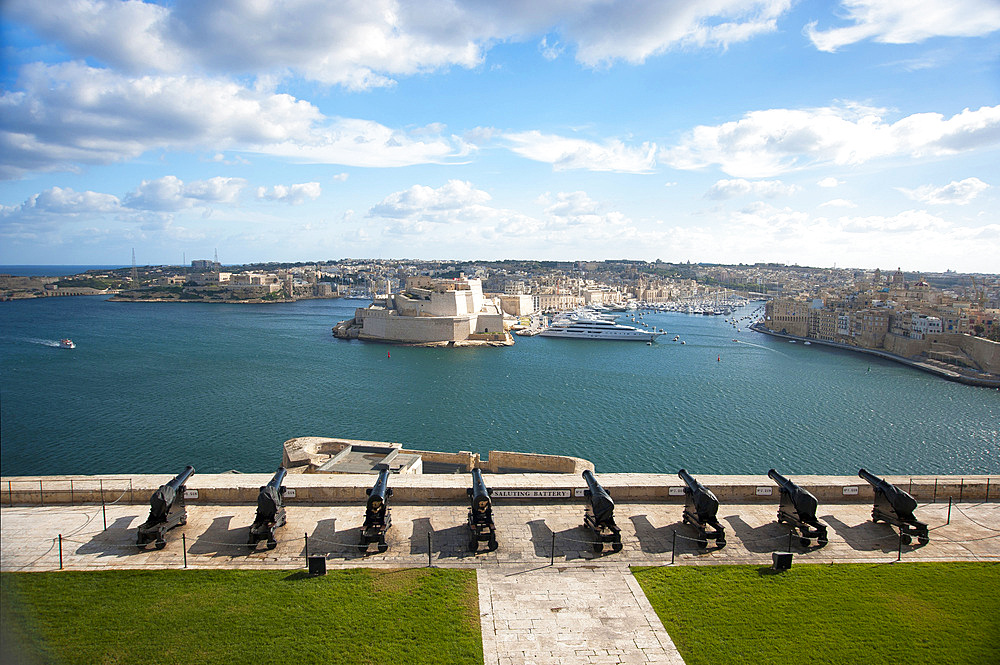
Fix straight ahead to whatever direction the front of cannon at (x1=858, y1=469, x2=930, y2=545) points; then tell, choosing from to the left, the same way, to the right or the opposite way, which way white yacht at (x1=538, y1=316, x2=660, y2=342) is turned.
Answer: to the right

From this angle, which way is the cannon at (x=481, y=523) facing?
away from the camera

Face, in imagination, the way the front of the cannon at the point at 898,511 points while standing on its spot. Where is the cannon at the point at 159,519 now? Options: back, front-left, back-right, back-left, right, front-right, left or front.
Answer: left

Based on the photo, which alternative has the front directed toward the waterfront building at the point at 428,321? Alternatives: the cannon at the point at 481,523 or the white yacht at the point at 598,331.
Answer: the cannon

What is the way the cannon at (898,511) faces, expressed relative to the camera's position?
facing away from the viewer and to the left of the viewer

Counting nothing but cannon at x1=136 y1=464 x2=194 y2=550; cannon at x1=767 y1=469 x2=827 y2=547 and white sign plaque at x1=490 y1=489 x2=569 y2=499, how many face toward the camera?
1

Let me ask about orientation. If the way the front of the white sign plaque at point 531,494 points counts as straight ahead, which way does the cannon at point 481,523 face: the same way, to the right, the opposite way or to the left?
the opposite way

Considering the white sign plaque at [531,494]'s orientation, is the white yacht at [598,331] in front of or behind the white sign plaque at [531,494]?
behind

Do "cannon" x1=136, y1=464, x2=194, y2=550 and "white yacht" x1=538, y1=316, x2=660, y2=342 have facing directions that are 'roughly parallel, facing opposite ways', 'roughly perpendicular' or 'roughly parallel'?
roughly perpendicular

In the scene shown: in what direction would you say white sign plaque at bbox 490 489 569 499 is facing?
toward the camera

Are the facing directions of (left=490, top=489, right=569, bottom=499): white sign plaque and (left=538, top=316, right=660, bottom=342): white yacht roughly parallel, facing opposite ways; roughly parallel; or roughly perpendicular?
roughly perpendicular

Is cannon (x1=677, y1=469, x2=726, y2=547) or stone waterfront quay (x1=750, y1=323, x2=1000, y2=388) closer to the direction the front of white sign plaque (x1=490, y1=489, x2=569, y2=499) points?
the cannon

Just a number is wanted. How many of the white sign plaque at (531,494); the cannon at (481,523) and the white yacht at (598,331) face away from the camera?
1

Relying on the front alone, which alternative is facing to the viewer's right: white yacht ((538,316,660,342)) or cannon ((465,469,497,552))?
the white yacht

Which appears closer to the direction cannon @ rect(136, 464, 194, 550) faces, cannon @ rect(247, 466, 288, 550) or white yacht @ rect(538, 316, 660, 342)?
the white yacht

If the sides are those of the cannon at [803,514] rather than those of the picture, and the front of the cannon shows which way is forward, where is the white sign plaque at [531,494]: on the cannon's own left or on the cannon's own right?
on the cannon's own left

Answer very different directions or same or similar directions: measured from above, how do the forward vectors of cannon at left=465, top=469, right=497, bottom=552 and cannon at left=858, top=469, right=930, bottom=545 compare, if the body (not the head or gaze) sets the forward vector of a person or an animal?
same or similar directions

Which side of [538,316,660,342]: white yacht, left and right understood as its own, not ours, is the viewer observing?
right

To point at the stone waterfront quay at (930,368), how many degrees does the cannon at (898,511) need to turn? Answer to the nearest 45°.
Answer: approximately 45° to its right

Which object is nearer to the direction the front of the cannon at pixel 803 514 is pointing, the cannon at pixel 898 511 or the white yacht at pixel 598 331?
the white yacht
